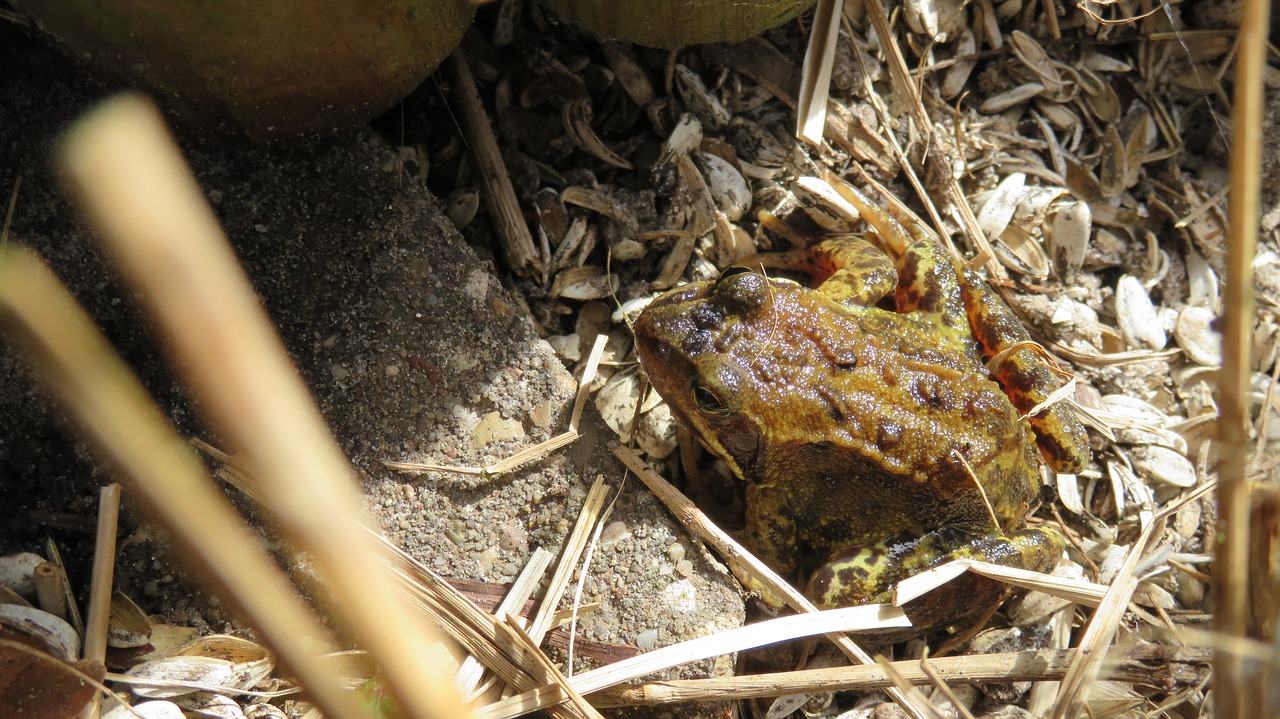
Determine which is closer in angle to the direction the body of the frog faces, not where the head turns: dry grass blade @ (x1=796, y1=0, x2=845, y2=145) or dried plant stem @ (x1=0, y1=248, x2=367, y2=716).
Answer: the dried plant stem

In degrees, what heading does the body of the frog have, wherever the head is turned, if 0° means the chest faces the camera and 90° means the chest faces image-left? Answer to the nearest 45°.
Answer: approximately 90°
